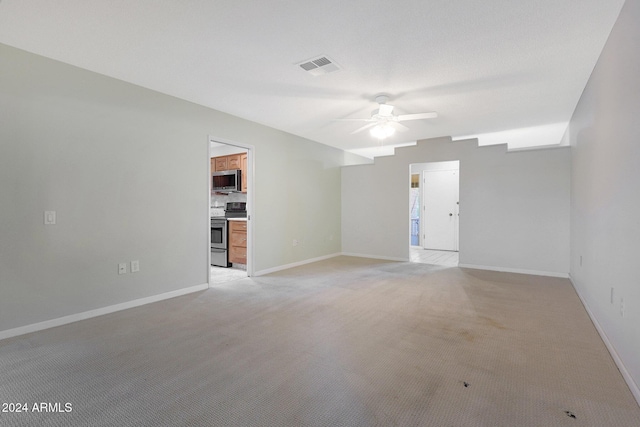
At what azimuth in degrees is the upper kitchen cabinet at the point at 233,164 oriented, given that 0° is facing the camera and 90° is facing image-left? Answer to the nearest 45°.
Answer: approximately 45°

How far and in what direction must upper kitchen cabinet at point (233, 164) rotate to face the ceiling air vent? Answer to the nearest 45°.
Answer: approximately 45° to its left

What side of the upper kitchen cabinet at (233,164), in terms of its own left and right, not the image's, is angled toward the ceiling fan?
left

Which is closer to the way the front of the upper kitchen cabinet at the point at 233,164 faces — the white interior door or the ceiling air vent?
the ceiling air vent

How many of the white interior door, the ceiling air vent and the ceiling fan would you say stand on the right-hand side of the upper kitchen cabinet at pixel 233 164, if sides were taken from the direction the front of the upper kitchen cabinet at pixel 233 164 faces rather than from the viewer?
0
